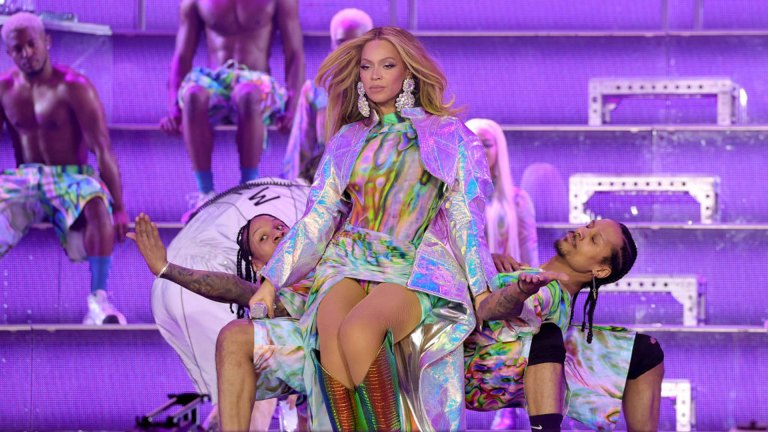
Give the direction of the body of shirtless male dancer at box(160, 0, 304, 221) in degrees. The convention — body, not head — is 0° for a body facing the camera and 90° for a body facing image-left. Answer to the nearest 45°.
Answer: approximately 0°

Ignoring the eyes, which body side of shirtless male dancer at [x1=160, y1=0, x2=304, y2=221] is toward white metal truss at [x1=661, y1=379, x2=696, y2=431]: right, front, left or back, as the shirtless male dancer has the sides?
left

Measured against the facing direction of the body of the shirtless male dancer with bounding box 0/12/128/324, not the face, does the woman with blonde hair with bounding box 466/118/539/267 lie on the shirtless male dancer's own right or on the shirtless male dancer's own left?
on the shirtless male dancer's own left

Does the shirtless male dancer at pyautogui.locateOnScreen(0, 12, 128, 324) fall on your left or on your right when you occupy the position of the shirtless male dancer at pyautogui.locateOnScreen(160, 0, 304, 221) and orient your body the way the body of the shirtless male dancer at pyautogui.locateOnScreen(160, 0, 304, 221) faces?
on your right

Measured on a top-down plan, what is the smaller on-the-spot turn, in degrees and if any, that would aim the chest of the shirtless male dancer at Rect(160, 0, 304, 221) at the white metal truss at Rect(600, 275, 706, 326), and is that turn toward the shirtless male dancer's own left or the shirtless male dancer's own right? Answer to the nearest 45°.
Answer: approximately 90° to the shirtless male dancer's own left

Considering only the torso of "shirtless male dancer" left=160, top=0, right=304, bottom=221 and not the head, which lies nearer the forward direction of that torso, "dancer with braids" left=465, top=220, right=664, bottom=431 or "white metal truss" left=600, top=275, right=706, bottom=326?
the dancer with braids

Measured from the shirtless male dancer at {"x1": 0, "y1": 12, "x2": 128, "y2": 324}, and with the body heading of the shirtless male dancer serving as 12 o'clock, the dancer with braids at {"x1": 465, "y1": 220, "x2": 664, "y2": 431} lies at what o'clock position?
The dancer with braids is roughly at 11 o'clock from the shirtless male dancer.

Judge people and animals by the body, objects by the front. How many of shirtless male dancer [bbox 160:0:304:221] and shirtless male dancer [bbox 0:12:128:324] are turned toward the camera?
2
